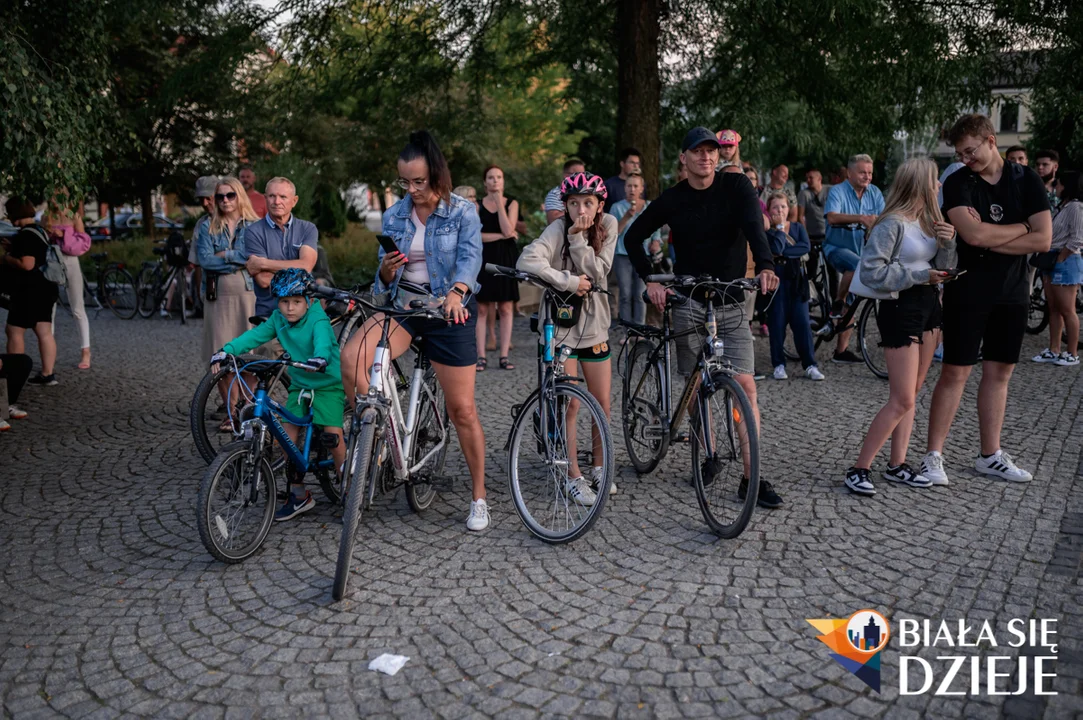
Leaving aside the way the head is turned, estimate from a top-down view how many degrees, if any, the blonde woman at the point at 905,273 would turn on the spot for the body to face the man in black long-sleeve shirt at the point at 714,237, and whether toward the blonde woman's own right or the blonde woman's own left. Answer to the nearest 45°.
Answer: approximately 90° to the blonde woman's own right

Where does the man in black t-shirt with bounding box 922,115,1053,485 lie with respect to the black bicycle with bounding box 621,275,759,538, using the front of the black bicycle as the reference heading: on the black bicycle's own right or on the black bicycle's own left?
on the black bicycle's own left

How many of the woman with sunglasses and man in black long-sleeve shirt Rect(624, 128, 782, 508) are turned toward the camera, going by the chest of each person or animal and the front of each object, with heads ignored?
2

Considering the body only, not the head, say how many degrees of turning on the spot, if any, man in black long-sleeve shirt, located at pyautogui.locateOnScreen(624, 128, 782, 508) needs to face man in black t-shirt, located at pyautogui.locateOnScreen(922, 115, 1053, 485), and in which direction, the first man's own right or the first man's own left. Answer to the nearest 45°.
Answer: approximately 90° to the first man's own left

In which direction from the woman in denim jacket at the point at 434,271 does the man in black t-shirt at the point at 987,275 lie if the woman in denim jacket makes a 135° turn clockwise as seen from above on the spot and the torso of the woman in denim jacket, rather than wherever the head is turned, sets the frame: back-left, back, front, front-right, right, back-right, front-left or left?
right

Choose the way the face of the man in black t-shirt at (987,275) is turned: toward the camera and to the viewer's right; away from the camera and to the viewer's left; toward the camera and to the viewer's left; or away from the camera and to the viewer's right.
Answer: toward the camera and to the viewer's left

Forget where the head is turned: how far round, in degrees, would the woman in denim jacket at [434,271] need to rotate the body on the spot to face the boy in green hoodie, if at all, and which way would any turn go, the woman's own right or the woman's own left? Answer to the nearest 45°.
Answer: approximately 90° to the woman's own right

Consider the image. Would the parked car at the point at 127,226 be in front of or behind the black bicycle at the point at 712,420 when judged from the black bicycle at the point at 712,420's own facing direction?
behind

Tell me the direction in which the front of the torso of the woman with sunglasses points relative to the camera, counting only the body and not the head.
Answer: toward the camera

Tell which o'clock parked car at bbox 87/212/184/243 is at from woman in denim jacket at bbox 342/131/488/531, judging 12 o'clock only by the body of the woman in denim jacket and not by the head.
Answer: The parked car is roughly at 4 o'clock from the woman in denim jacket.

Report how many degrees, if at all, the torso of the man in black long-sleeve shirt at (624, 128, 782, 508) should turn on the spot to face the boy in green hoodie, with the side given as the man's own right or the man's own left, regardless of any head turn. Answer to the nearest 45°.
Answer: approximately 90° to the man's own right

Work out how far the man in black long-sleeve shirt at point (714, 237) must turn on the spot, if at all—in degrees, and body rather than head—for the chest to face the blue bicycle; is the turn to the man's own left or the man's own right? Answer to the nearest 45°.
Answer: approximately 45° to the man's own right

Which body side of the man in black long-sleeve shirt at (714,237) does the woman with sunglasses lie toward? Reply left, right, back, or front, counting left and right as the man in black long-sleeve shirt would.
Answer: right

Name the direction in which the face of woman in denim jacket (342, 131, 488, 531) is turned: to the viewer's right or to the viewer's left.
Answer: to the viewer's left

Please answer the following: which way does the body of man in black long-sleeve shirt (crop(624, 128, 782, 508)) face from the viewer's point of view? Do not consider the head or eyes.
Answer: toward the camera
